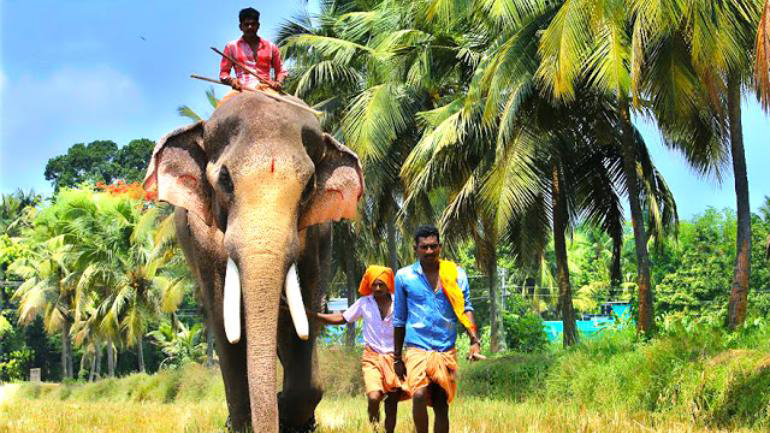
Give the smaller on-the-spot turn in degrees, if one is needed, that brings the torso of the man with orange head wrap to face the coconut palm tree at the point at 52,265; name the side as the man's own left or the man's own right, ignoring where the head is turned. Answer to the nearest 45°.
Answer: approximately 180°

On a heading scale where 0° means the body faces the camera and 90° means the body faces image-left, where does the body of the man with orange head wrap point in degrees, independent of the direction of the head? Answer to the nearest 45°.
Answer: approximately 0°

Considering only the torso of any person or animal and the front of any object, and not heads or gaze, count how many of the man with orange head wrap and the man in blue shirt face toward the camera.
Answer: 2

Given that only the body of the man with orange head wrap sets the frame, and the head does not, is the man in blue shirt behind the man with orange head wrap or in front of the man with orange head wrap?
in front
